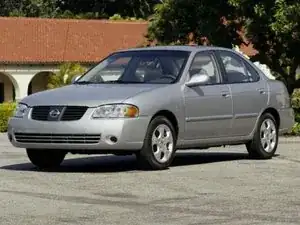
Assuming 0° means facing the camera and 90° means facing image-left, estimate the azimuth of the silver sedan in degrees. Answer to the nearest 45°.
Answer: approximately 45°

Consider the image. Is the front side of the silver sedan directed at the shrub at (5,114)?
no

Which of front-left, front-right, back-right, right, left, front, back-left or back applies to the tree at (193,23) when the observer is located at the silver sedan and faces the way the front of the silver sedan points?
back-right

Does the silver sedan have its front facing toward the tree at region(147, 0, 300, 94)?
no
